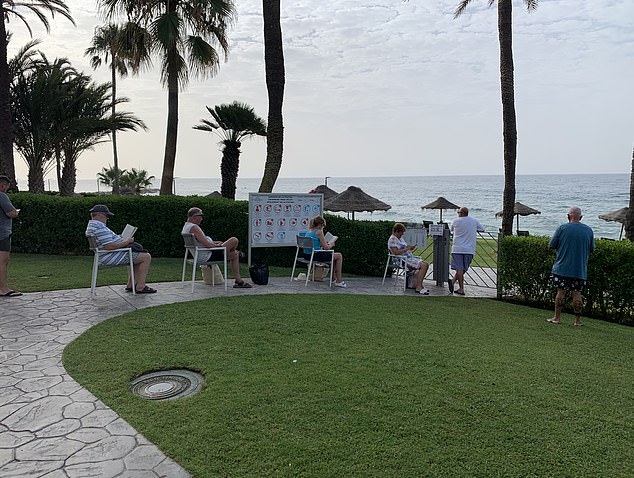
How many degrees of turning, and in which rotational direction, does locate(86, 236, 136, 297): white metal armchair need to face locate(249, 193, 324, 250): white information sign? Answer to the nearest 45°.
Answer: approximately 45° to its left

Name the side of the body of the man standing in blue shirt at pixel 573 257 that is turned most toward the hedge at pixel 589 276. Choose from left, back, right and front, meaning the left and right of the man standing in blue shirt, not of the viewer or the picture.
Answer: front

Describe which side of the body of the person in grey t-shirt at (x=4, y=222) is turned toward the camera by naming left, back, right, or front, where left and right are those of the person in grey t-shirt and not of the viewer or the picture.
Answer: right

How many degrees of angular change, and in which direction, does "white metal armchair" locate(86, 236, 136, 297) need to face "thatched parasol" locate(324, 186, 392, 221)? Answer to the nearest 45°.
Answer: approximately 45° to its left

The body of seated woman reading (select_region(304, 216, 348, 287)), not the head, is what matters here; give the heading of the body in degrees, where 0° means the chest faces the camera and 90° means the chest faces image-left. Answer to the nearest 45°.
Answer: approximately 270°

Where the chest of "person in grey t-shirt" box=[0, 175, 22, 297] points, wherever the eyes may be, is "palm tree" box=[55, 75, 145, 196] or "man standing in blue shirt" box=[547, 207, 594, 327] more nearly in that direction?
the man standing in blue shirt

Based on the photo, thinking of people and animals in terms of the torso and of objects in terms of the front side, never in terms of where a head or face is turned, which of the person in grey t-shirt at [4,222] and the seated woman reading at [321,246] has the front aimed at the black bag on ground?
the person in grey t-shirt

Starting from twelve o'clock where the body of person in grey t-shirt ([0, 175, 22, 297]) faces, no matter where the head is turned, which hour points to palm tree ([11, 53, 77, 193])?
The palm tree is roughly at 9 o'clock from the person in grey t-shirt.

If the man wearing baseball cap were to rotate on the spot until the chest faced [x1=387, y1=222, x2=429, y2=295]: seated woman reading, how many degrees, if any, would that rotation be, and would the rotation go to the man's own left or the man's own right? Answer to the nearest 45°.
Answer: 0° — they already face them

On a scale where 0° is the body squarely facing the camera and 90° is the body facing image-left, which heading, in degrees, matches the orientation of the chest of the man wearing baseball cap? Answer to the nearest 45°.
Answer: approximately 270°

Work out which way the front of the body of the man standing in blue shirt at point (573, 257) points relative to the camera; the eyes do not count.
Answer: away from the camera

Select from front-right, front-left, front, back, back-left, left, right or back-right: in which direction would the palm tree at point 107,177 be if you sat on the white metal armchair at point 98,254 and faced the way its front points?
left

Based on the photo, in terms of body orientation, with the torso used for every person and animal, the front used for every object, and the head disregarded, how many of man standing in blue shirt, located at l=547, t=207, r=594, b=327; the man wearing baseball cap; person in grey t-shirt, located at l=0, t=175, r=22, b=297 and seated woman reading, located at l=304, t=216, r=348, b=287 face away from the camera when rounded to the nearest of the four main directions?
1

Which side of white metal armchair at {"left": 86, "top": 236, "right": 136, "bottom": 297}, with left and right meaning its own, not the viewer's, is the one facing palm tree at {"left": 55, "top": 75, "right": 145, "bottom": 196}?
left

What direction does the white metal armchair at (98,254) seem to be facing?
to the viewer's right
